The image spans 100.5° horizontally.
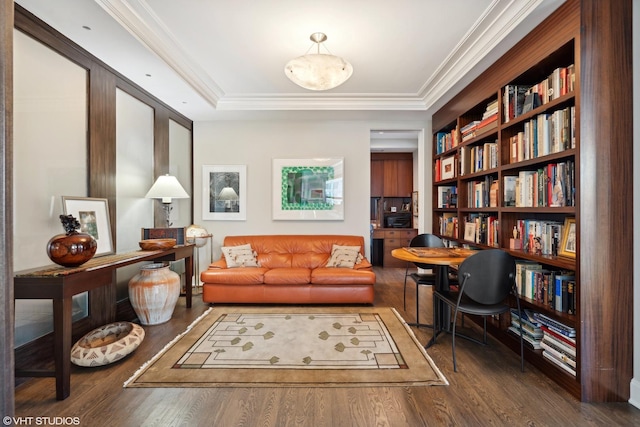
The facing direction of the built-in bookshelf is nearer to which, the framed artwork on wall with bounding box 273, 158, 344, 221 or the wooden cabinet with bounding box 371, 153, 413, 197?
the framed artwork on wall

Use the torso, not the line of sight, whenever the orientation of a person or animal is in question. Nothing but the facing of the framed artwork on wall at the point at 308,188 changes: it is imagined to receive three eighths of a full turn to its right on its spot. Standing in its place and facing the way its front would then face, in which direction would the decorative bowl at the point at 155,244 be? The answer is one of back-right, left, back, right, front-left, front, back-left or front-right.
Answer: left

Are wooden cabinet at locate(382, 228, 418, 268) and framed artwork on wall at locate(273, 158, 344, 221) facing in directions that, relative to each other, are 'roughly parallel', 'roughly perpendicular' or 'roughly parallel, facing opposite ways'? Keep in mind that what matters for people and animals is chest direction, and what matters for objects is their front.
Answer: roughly parallel

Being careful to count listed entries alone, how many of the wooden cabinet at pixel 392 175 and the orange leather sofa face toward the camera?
2

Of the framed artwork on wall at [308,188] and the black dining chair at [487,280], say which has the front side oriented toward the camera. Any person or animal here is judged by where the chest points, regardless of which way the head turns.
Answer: the framed artwork on wall

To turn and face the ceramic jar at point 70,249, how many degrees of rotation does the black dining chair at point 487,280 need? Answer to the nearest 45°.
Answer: approximately 90° to its left

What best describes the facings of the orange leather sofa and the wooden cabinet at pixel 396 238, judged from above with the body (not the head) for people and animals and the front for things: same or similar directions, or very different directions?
same or similar directions

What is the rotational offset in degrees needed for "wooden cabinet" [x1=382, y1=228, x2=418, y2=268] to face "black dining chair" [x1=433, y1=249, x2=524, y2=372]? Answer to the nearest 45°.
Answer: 0° — it already faces it

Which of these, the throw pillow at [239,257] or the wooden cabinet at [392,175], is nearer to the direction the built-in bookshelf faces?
the throw pillow

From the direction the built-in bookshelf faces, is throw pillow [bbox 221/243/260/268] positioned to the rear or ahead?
ahead

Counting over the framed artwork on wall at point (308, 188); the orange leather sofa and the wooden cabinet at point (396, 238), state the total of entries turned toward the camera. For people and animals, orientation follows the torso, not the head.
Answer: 3

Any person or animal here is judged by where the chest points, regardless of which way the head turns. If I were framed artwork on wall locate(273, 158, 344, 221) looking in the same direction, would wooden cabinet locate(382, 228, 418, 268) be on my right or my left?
on my left

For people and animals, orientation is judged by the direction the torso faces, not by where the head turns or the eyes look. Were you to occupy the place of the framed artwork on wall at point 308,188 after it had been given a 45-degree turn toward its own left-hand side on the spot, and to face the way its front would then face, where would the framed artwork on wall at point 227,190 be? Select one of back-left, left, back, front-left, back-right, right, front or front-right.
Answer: back-right

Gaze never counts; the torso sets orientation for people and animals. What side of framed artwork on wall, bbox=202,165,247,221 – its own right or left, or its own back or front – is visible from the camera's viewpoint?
front

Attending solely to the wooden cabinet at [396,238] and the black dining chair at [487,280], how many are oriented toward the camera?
1

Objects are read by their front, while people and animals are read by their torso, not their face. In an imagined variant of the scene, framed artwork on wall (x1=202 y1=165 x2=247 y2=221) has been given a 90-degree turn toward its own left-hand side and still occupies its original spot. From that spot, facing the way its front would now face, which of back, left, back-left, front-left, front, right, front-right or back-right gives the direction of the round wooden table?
front-right

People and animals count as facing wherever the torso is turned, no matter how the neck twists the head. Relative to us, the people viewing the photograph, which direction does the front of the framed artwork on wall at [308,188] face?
facing the viewer

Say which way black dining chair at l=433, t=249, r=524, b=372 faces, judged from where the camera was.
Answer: facing away from the viewer and to the left of the viewer
